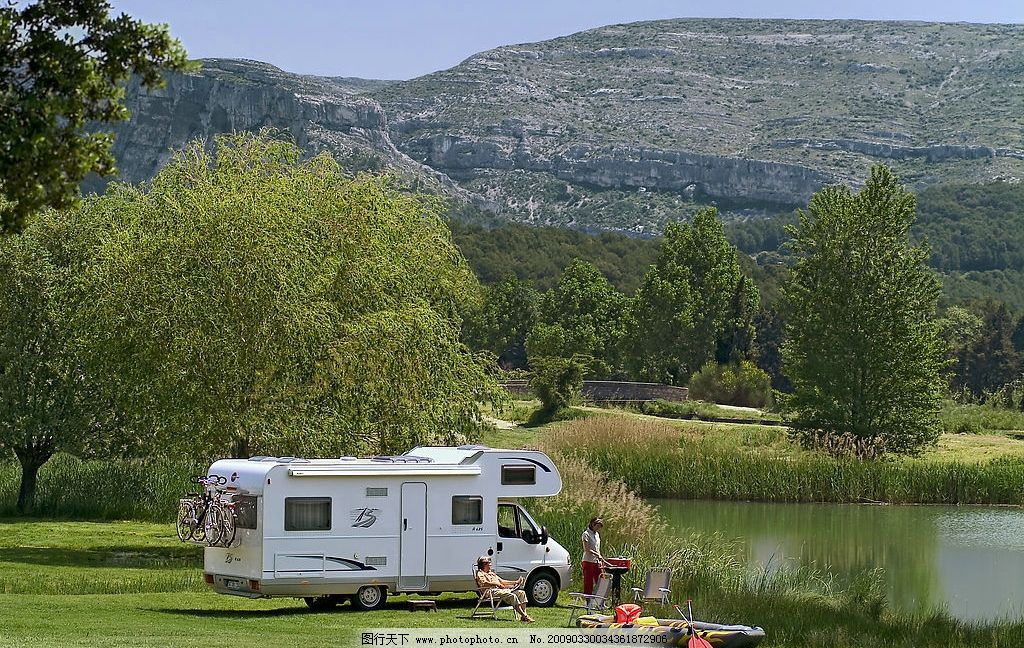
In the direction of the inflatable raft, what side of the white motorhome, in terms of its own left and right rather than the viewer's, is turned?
right

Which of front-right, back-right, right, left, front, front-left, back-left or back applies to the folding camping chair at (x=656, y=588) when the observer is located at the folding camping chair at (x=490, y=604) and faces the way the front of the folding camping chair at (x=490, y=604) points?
front

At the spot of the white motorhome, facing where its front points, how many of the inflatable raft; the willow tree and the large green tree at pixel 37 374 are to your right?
1

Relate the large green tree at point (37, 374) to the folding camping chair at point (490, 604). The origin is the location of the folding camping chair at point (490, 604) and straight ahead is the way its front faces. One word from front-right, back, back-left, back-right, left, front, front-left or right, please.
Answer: back-left

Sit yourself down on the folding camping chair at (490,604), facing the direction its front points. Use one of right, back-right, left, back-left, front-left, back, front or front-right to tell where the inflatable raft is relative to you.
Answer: front-right

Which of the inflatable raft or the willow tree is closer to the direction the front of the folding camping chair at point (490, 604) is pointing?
the inflatable raft

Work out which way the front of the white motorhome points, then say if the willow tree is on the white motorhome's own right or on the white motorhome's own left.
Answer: on the white motorhome's own left

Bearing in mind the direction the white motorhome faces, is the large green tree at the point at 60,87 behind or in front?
behind

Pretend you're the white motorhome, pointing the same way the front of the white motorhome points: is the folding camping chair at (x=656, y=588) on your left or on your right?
on your right

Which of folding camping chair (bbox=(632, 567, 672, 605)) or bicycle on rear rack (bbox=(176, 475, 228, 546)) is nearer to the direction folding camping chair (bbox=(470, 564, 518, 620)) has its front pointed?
the folding camping chair

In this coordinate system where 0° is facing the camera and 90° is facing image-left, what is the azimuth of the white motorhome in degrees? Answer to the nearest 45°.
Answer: approximately 225°

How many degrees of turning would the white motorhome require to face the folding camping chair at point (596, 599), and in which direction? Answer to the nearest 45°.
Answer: approximately 45° to its right

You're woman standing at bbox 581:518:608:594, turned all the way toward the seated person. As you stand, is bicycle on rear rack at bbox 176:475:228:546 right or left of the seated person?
right

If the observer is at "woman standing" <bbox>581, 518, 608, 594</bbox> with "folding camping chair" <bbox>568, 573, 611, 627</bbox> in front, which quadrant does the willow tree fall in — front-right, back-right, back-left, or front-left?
back-right

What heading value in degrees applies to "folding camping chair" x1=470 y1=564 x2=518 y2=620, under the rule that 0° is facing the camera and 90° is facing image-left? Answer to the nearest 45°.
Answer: approximately 270°

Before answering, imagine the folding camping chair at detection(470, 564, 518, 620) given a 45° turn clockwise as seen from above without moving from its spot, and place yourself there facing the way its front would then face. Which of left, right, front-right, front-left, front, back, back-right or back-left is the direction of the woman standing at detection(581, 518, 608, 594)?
left
